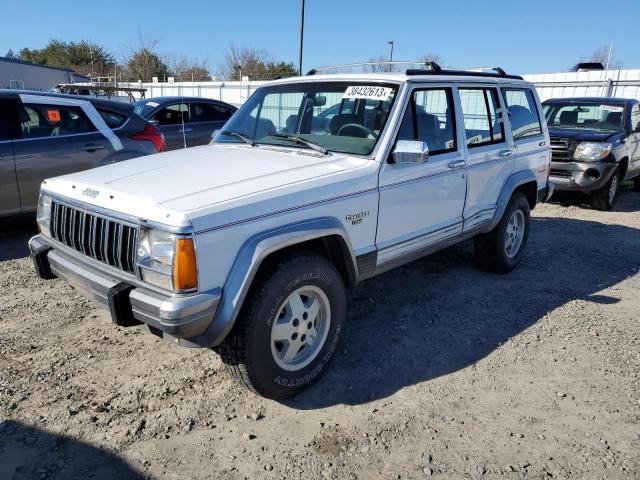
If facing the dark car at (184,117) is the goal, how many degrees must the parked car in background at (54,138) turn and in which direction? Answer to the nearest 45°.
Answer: approximately 135° to its right

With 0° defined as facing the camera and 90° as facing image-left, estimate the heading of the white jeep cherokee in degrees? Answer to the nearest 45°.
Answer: approximately 45°

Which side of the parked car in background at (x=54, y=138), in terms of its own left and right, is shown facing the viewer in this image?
left

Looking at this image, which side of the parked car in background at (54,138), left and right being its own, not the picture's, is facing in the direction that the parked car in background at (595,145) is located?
back

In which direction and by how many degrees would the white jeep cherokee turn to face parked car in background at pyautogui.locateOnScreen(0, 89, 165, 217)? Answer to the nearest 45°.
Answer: approximately 90° to its right

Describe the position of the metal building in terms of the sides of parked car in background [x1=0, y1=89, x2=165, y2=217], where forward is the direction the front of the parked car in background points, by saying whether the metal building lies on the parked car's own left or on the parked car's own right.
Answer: on the parked car's own right

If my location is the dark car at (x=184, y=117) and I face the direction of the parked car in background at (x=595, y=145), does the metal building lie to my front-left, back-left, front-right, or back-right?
back-left
